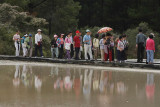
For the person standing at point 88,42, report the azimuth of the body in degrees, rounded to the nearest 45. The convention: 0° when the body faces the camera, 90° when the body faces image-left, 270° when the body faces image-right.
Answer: approximately 315°

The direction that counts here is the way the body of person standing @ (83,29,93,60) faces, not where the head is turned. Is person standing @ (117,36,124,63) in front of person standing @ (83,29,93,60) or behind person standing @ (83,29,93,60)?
in front
